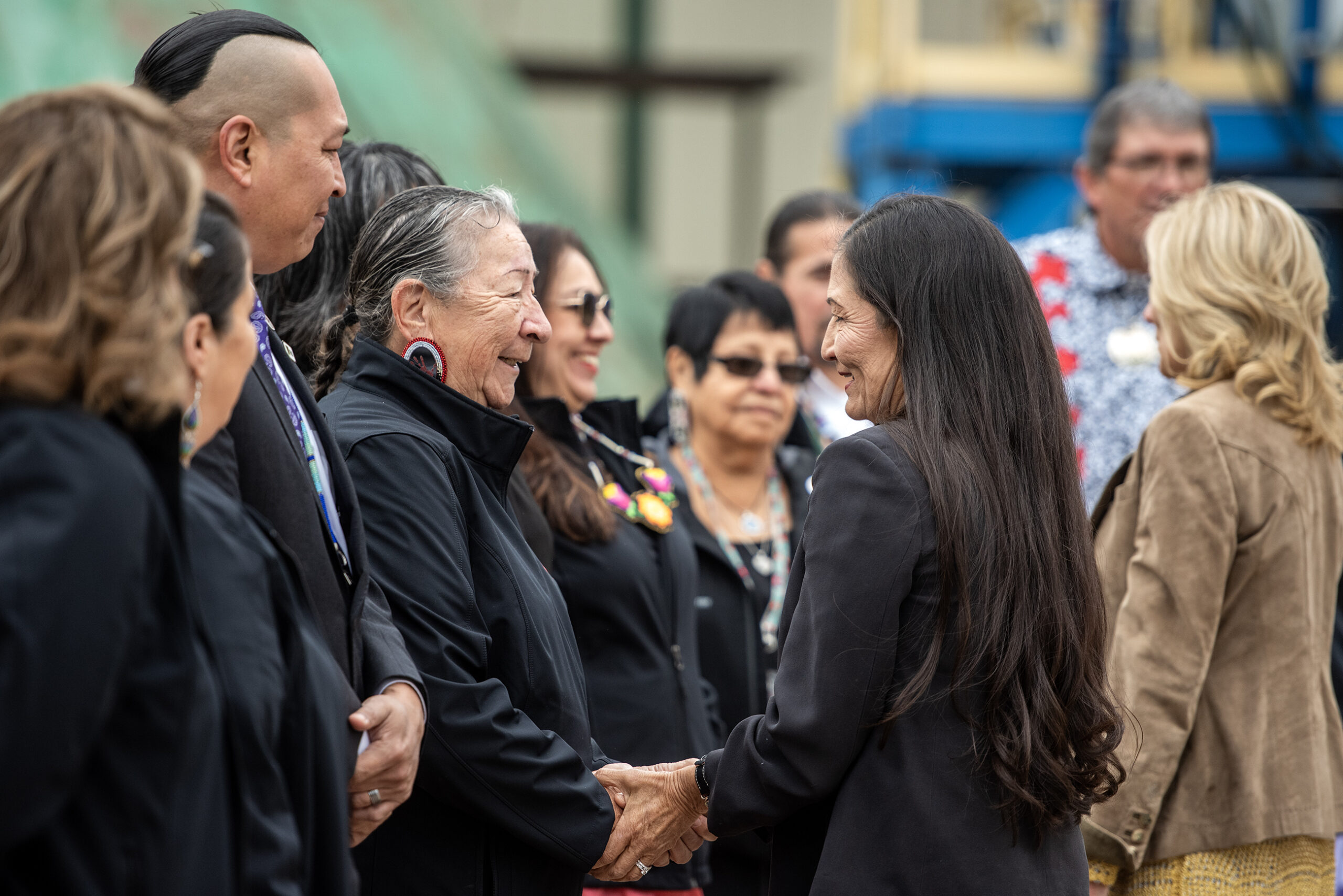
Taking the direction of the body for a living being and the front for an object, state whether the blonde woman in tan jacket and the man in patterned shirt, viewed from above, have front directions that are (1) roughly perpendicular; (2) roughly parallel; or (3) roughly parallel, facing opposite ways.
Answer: roughly parallel, facing opposite ways

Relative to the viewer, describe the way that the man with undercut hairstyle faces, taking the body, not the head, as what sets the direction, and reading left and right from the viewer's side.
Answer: facing to the right of the viewer

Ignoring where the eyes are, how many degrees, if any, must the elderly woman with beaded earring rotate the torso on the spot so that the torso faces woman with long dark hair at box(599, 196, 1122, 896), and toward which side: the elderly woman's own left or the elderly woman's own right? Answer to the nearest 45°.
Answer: approximately 45° to the elderly woman's own right

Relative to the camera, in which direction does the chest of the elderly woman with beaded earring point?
to the viewer's right

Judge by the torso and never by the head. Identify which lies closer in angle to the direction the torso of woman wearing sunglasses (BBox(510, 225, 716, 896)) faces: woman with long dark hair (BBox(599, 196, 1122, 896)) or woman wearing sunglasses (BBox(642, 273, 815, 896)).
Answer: the woman with long dark hair

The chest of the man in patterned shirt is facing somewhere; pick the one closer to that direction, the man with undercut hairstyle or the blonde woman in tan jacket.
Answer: the blonde woman in tan jacket

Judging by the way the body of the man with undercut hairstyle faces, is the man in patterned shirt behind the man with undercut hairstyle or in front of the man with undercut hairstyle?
in front

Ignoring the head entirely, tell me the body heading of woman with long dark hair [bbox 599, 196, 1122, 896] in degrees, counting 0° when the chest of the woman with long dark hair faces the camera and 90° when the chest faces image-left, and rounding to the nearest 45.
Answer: approximately 135°

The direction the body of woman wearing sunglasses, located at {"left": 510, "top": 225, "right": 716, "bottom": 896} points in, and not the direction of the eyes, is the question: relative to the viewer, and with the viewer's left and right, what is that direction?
facing the viewer and to the right of the viewer

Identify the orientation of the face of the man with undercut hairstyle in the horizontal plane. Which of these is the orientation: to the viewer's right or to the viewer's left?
to the viewer's right

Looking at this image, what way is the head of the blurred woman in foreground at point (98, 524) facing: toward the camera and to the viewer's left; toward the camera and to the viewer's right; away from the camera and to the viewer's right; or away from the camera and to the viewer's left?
away from the camera and to the viewer's right

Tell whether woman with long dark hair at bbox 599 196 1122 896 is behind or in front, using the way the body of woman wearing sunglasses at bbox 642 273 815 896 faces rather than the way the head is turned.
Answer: in front

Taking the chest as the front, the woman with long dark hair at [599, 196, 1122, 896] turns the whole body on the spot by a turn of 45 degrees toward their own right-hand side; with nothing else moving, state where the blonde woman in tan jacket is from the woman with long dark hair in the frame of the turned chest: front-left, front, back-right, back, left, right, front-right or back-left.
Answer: front-right

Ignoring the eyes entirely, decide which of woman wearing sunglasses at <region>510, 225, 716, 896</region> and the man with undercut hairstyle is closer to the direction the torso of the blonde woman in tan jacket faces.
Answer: the woman wearing sunglasses

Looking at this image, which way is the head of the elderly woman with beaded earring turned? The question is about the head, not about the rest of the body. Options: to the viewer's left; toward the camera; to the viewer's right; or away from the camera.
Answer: to the viewer's right

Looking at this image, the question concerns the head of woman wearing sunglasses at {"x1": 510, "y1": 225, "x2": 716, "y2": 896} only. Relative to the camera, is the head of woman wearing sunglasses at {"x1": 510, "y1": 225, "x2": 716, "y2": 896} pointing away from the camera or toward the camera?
toward the camera
